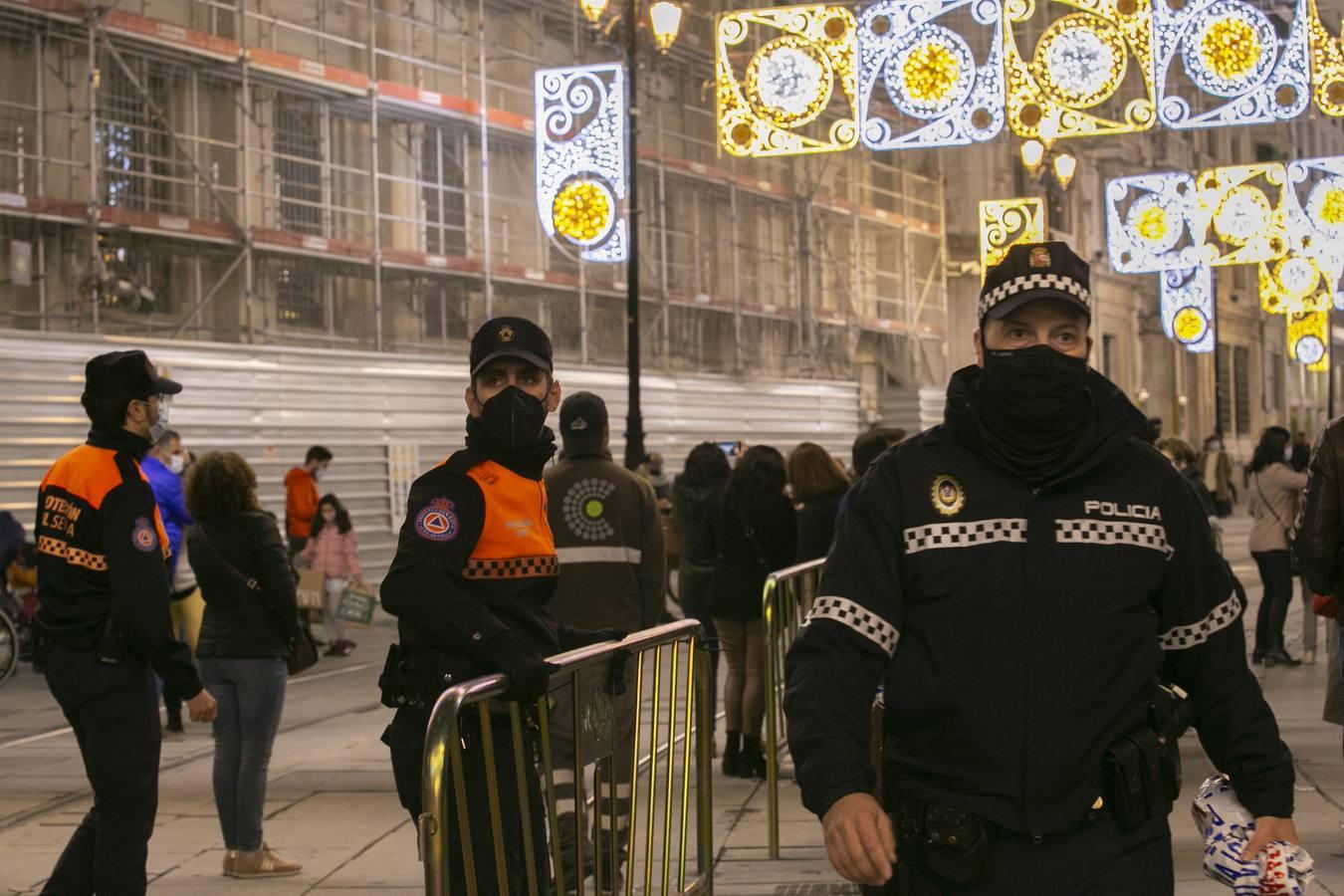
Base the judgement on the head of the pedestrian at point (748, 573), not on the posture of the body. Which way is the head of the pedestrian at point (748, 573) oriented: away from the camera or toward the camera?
away from the camera

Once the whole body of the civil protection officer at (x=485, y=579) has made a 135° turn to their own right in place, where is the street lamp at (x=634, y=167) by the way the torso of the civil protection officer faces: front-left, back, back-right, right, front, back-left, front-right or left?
right

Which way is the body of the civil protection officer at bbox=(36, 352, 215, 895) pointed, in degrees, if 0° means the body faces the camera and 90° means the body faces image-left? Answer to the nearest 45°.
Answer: approximately 225°

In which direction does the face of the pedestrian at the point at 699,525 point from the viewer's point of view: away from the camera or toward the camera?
away from the camera

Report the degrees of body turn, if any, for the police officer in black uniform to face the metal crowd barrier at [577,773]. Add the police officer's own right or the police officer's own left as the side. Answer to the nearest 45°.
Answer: approximately 135° to the police officer's own right

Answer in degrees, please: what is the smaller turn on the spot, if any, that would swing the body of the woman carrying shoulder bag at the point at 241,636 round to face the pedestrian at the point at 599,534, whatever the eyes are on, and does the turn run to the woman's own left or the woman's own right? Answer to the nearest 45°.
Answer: approximately 45° to the woman's own right

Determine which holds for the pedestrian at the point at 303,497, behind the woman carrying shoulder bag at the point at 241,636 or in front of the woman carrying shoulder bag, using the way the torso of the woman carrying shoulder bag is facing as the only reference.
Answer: in front

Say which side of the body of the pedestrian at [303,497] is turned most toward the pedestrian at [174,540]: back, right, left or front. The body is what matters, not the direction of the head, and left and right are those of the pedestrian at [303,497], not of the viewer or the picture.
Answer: right
